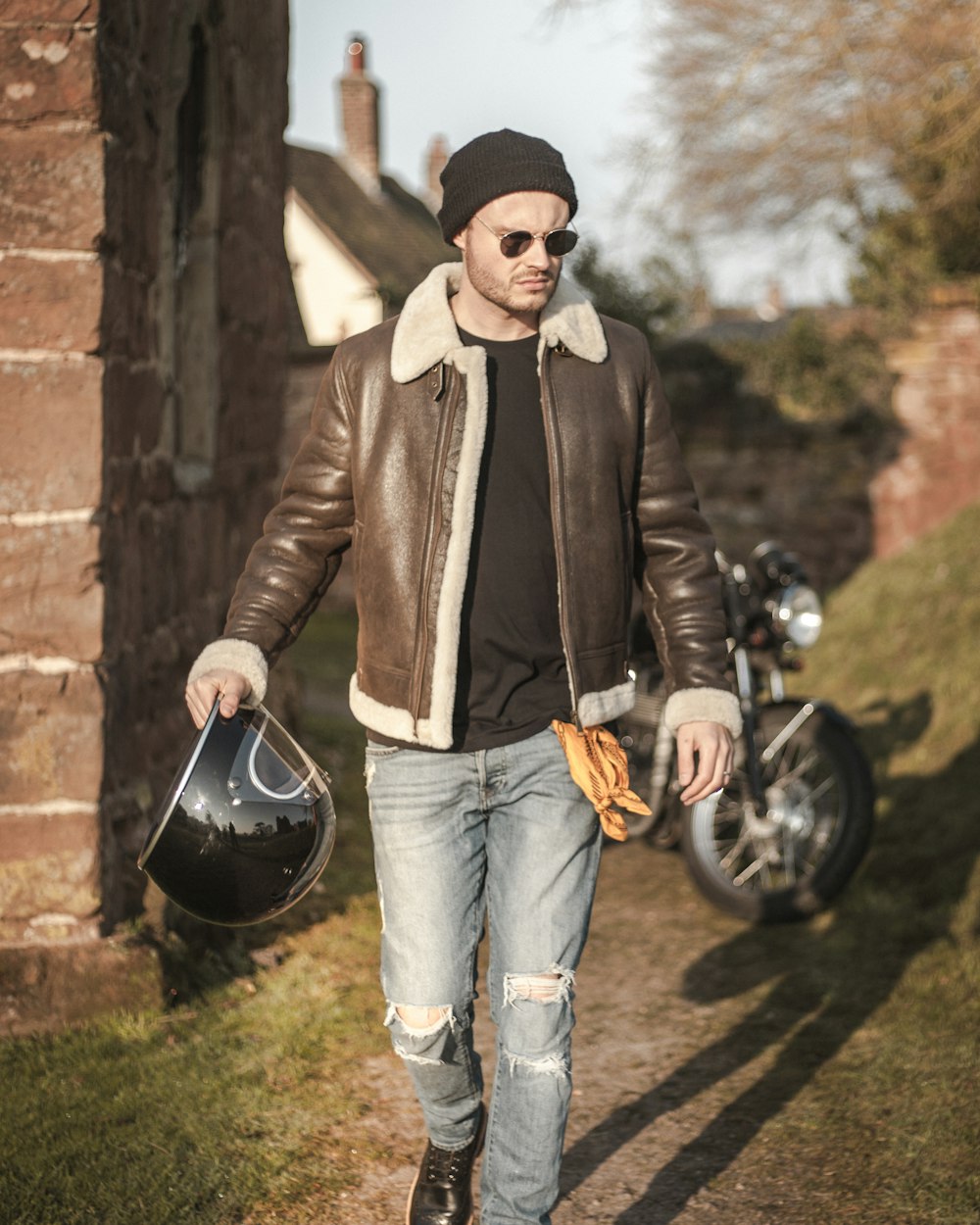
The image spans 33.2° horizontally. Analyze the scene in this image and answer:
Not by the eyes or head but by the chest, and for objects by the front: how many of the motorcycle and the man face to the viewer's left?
0

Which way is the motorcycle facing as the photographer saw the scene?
facing the viewer and to the right of the viewer

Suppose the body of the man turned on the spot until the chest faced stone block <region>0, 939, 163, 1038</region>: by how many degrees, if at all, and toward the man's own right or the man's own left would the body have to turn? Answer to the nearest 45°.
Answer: approximately 135° to the man's own right

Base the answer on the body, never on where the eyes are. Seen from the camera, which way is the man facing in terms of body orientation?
toward the camera

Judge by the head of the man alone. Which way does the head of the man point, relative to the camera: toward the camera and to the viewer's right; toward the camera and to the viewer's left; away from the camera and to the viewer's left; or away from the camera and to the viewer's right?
toward the camera and to the viewer's right

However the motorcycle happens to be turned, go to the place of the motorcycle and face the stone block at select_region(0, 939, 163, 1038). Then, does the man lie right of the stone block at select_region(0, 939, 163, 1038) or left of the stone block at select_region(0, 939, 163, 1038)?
left

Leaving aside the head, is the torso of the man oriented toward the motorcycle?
no

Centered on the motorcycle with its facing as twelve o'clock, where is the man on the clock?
The man is roughly at 2 o'clock from the motorcycle.

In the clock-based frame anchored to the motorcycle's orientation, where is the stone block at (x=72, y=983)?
The stone block is roughly at 3 o'clock from the motorcycle.
